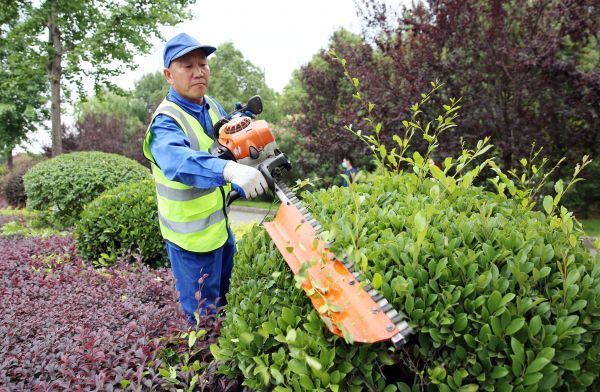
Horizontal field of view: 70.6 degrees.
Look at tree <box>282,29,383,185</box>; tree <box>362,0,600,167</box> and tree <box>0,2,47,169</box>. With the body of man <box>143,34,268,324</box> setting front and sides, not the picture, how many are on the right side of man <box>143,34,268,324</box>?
0

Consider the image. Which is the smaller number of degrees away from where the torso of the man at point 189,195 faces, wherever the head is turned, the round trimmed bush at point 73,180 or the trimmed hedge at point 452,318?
the trimmed hedge

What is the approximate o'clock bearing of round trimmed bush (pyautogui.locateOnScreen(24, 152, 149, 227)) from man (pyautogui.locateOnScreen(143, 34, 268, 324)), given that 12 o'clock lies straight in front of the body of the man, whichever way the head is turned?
The round trimmed bush is roughly at 7 o'clock from the man.

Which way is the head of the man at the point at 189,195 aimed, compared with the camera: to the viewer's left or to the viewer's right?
to the viewer's right

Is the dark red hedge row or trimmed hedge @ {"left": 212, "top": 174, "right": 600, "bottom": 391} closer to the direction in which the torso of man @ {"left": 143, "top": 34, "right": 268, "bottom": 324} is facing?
the trimmed hedge

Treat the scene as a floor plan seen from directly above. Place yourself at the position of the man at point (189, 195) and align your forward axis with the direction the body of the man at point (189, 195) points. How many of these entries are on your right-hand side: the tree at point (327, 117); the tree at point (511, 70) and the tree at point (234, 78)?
0

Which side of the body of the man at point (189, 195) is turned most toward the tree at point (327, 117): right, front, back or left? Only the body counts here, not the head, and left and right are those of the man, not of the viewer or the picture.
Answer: left

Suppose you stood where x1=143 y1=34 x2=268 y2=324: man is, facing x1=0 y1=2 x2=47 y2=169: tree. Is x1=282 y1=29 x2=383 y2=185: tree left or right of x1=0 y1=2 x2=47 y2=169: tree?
right

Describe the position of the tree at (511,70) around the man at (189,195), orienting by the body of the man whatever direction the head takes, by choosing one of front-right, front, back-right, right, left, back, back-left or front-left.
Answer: left

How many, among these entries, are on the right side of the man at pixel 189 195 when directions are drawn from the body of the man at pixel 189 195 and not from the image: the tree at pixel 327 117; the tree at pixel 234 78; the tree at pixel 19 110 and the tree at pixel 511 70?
0

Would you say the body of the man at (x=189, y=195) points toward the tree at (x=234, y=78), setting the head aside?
no

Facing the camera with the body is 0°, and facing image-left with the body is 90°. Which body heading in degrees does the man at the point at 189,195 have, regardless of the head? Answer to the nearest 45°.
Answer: approximately 315°

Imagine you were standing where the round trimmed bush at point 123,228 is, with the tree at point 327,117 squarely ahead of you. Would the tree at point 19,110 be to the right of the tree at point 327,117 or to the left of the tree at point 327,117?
left

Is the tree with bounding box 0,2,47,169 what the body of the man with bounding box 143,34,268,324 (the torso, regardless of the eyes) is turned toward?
no

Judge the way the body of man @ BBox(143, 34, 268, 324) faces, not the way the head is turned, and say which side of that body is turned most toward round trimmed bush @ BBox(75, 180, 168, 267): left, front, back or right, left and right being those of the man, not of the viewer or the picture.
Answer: back
